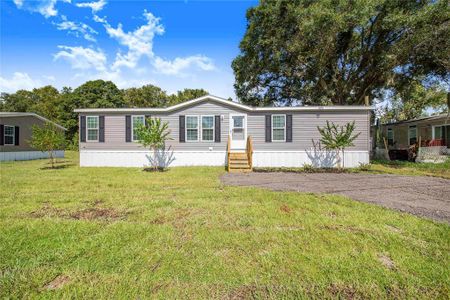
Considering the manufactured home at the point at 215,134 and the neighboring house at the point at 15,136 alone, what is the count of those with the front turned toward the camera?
2

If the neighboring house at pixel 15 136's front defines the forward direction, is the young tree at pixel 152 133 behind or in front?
in front

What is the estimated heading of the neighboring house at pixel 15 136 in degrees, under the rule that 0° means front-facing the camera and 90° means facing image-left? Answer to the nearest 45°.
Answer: approximately 0°

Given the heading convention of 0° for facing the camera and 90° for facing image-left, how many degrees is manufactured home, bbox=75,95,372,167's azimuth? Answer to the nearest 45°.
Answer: approximately 0°

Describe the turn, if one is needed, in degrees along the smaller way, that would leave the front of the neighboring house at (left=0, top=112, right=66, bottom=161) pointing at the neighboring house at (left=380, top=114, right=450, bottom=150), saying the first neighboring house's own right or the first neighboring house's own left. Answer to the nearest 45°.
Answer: approximately 45° to the first neighboring house's own left

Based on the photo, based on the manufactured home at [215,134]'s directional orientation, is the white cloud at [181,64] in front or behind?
behind
